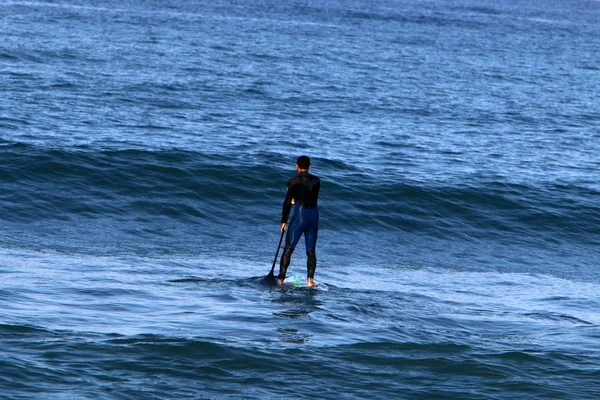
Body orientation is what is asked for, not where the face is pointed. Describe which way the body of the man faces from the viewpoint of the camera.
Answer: away from the camera
